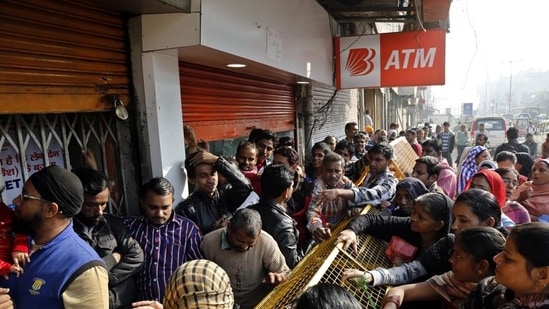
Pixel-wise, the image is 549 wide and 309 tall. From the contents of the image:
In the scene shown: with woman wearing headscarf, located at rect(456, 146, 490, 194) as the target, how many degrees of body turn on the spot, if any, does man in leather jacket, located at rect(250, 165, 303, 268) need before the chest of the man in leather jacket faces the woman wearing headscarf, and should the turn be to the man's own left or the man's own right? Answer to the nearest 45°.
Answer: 0° — they already face them

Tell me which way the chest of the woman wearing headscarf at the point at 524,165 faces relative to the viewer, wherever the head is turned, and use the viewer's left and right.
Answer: facing to the left of the viewer
